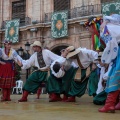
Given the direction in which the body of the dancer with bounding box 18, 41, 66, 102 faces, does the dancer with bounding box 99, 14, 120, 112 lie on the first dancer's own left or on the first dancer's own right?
on the first dancer's own left

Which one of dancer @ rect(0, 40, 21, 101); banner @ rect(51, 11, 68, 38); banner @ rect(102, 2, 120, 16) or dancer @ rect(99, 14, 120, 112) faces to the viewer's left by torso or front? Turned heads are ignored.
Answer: dancer @ rect(99, 14, 120, 112)

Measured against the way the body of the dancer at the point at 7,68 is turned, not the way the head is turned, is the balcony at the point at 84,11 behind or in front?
behind

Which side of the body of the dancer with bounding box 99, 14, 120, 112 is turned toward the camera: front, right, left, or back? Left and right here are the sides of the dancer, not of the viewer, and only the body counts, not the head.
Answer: left

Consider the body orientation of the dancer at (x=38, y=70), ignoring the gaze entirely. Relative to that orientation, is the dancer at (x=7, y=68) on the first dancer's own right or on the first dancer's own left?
on the first dancer's own right

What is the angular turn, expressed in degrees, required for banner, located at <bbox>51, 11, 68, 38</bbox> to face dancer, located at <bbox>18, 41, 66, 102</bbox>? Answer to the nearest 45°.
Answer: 0° — it already faces them

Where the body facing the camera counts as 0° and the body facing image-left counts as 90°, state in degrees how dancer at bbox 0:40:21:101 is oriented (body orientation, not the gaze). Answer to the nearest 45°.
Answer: approximately 0°

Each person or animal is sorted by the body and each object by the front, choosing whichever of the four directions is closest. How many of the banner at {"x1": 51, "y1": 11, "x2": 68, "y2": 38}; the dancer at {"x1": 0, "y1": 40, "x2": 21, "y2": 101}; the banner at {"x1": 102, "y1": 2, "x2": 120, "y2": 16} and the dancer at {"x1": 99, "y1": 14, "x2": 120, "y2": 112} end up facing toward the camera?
3

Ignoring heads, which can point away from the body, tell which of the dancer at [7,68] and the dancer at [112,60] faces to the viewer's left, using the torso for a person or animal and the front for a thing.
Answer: the dancer at [112,60]
